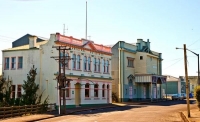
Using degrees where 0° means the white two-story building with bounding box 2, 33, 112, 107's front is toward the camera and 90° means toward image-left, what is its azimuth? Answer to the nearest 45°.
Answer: approximately 315°

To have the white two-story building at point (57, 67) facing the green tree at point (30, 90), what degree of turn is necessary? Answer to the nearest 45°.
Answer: approximately 90° to its right
